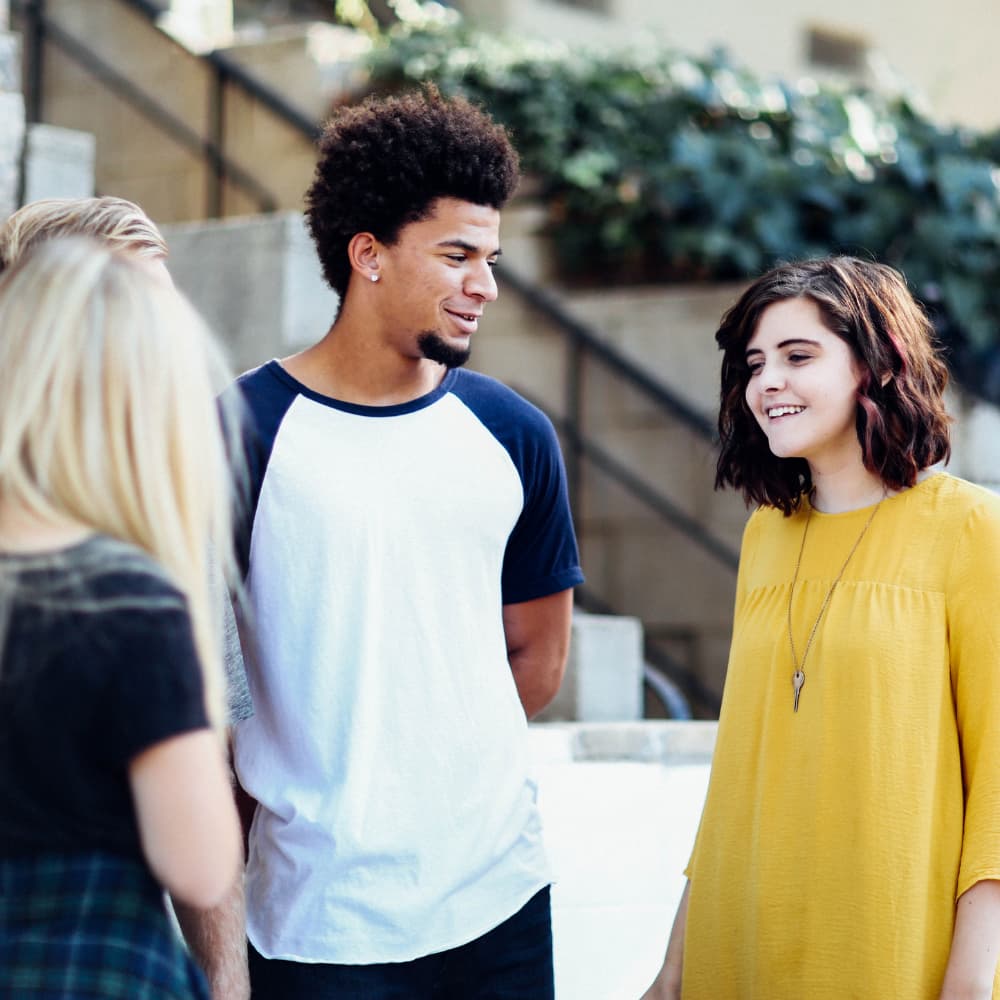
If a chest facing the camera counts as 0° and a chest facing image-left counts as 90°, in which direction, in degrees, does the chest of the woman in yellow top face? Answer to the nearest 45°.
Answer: approximately 45°

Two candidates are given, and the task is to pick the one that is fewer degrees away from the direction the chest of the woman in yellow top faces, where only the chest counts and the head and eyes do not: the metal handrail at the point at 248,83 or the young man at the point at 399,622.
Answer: the young man

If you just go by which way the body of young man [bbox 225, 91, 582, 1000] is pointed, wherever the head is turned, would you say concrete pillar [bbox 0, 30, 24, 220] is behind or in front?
behind

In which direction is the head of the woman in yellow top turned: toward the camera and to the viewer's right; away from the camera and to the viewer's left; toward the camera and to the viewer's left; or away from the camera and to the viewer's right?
toward the camera and to the viewer's left

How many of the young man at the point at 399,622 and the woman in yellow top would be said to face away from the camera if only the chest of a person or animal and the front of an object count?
0

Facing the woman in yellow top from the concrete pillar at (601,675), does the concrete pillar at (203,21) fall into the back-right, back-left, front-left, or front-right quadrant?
back-right

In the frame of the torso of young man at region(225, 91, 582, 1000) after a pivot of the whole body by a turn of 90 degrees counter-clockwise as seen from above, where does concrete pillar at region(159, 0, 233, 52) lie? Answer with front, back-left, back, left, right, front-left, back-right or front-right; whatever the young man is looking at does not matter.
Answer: left

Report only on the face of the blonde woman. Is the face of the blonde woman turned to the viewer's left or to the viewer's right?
to the viewer's right

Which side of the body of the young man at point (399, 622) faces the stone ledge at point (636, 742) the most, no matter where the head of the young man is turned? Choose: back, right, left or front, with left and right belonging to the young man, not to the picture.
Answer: back

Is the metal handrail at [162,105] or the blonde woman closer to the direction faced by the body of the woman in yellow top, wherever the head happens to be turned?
the blonde woman

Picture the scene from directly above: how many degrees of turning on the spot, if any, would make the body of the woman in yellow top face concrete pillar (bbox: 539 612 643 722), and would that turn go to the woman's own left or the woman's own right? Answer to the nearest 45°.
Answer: approximately 135° to the woman's own right
